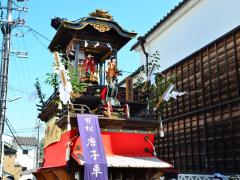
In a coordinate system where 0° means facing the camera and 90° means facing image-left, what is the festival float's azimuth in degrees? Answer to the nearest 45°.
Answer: approximately 315°
